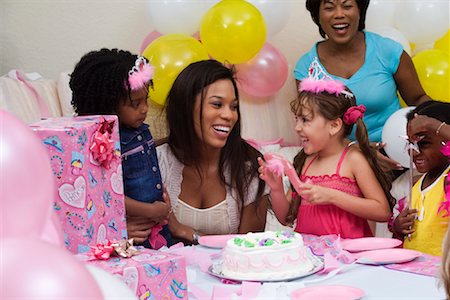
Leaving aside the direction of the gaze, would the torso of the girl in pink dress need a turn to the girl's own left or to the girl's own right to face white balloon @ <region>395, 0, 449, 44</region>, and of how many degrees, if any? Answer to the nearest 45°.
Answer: approximately 135° to the girl's own right

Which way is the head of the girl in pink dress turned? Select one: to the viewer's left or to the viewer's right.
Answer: to the viewer's left

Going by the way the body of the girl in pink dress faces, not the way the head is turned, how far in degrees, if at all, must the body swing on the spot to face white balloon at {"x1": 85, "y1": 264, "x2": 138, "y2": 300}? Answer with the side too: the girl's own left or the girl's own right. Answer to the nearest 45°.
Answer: approximately 45° to the girl's own left

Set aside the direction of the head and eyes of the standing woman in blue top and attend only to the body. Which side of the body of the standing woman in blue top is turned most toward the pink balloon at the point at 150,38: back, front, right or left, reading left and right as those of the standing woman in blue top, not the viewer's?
right

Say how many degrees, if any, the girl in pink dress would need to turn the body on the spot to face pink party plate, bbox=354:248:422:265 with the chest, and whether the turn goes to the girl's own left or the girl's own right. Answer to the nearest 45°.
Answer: approximately 45° to the girl's own left

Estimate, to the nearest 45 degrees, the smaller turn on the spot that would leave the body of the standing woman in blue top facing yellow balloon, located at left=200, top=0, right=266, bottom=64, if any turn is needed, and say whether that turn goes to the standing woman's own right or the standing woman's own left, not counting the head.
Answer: approximately 90° to the standing woman's own right

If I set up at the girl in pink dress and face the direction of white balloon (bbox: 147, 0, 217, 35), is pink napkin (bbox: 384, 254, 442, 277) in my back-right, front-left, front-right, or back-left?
back-left

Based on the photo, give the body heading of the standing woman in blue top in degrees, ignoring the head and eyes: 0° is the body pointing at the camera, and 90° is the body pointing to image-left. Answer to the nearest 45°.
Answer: approximately 0°

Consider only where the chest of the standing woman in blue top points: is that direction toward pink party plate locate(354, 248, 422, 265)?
yes
